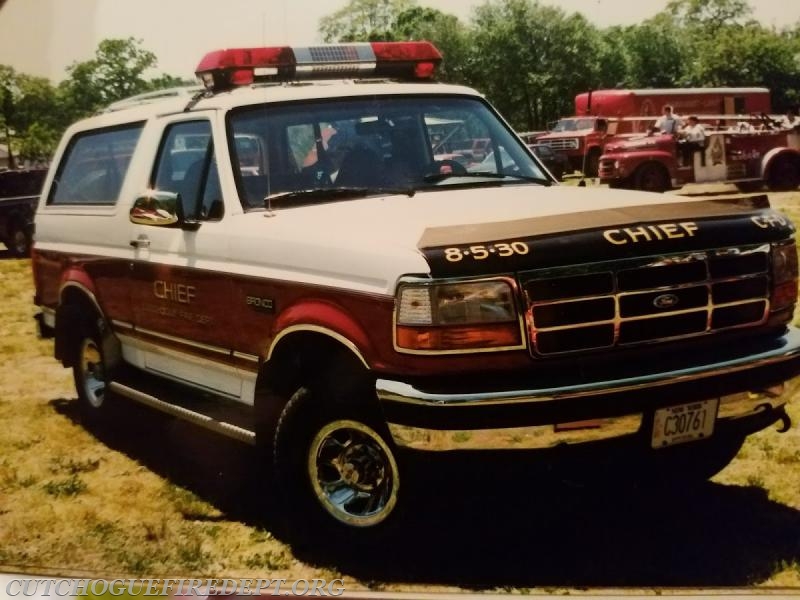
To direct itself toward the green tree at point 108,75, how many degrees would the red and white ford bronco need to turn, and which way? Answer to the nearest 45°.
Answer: approximately 180°

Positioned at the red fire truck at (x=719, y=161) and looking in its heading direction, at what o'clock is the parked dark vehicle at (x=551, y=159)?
The parked dark vehicle is roughly at 1 o'clock from the red fire truck.

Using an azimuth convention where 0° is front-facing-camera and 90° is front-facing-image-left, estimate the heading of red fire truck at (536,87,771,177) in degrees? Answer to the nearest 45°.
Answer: approximately 45°

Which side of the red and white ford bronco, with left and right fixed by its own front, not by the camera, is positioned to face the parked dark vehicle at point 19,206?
back

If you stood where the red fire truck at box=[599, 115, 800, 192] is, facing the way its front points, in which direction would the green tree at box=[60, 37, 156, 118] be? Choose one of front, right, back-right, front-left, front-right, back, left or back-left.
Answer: front

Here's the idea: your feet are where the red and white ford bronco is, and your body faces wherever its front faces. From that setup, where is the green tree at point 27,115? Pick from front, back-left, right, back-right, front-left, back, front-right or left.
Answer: back

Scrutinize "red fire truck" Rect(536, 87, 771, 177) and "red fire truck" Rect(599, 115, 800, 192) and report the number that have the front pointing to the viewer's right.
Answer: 0

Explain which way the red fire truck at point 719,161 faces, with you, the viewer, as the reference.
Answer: facing to the left of the viewer
